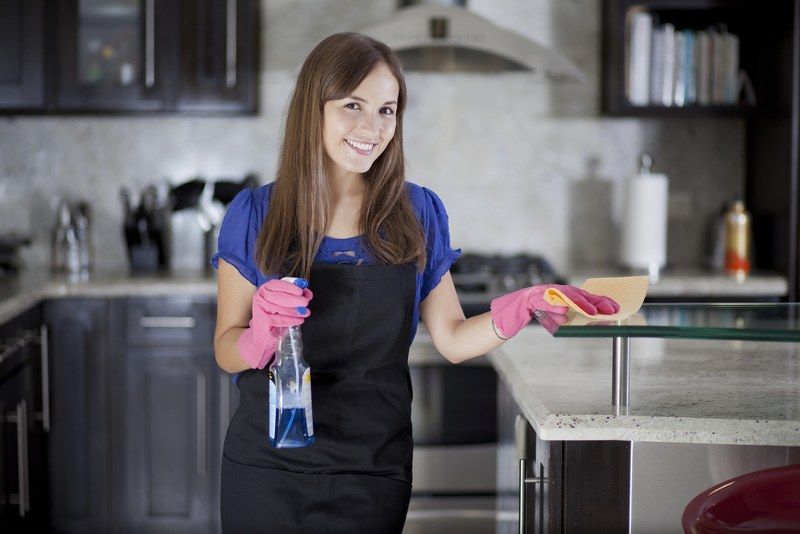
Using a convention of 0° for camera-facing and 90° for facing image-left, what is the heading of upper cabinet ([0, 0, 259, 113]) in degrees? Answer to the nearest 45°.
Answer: approximately 0°

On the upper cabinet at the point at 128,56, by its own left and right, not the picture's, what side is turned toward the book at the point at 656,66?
left

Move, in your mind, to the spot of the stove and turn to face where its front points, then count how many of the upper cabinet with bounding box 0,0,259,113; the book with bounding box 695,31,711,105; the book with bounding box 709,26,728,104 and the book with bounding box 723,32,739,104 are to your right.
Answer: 1

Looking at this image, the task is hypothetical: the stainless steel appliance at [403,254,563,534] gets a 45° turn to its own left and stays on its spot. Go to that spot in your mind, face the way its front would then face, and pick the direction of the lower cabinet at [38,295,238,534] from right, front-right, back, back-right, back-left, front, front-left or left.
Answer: back-right

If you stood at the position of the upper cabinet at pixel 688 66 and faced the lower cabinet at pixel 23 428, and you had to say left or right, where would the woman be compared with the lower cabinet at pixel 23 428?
left

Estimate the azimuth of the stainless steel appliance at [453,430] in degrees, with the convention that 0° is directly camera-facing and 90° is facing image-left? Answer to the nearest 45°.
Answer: approximately 0°

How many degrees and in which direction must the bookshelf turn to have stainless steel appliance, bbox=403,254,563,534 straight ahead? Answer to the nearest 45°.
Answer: approximately 45° to its right

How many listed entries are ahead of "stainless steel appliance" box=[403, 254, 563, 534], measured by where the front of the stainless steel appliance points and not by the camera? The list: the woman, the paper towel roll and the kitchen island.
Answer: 2

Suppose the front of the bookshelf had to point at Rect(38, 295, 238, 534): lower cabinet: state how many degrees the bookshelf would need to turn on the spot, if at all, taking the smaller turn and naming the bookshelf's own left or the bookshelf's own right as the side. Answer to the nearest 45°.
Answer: approximately 45° to the bookshelf's own right

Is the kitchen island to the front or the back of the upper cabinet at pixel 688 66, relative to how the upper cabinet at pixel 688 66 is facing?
to the front
